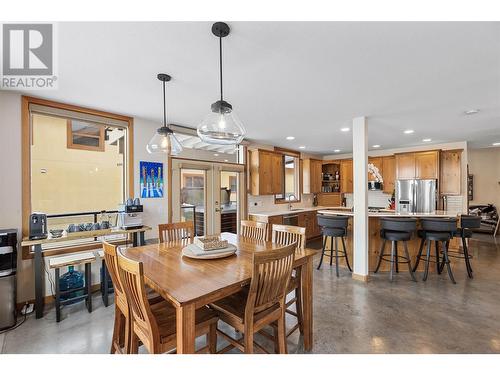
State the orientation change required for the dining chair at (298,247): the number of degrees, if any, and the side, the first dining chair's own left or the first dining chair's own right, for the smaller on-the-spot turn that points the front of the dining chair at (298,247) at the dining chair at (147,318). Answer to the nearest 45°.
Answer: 0° — it already faces it

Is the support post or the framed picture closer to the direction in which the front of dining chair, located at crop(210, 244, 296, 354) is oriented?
the framed picture

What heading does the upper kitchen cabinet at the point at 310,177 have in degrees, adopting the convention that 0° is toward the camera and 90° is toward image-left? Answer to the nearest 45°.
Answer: approximately 315°

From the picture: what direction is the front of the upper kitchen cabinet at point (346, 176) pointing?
toward the camera

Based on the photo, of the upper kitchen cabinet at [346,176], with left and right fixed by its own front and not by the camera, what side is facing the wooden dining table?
front

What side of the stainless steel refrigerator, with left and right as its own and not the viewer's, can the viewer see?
front

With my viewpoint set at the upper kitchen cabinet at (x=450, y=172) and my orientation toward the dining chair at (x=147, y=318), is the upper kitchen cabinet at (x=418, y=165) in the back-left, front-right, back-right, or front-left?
front-right

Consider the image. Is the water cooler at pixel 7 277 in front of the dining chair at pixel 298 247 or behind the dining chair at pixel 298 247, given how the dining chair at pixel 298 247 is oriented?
in front

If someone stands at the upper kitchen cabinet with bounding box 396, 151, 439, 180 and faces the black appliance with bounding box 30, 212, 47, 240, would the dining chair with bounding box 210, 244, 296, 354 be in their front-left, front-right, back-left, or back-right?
front-left

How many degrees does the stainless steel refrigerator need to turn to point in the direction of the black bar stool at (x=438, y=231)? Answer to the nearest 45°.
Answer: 0° — it already faces it

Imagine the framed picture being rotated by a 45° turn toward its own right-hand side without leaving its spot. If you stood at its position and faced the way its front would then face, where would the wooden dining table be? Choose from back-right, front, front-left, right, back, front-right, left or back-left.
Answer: front

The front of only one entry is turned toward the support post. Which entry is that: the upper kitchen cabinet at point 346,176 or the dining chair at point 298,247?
the upper kitchen cabinet

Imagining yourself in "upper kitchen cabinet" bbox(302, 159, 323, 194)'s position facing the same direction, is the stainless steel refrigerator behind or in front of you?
in front

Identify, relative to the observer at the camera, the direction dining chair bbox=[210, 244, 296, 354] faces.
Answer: facing away from the viewer and to the left of the viewer
